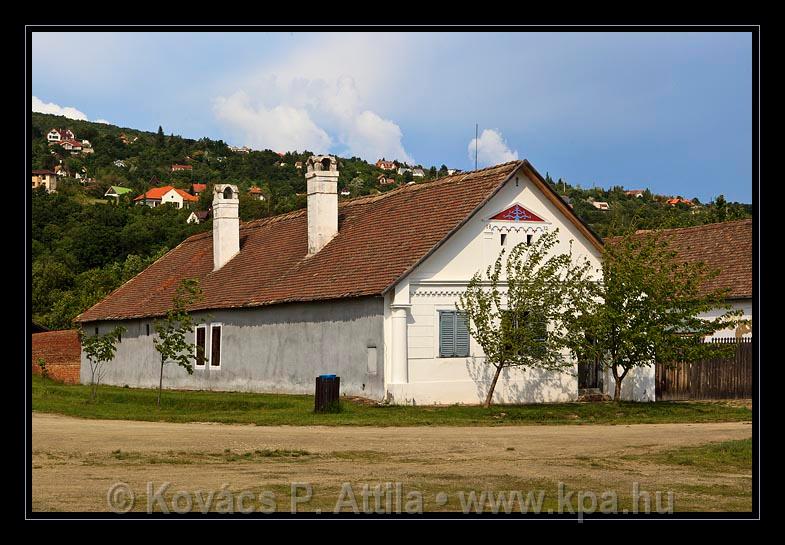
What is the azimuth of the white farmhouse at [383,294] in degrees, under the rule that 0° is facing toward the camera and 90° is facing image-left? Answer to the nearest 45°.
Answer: approximately 315°
